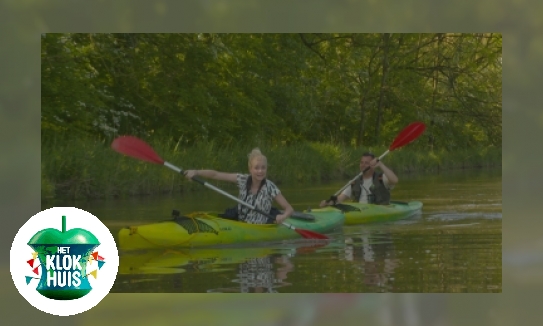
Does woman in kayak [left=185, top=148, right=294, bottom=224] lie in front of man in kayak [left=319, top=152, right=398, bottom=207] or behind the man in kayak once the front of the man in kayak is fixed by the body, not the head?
in front

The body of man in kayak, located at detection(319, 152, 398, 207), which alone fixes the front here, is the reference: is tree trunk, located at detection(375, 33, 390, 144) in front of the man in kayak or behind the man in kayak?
behind
